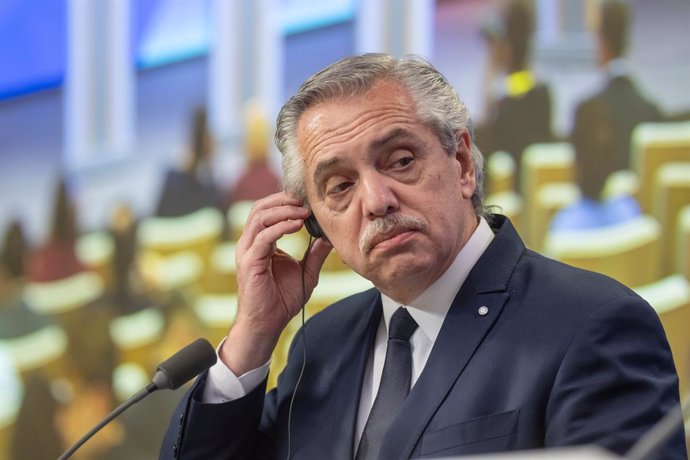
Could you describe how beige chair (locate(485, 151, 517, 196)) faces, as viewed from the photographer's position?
facing away from the viewer and to the left of the viewer

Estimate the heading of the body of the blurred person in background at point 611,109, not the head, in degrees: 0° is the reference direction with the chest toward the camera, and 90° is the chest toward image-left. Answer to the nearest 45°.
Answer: approximately 135°

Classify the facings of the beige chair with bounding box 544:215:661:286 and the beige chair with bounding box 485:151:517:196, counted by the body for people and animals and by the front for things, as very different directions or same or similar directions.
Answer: same or similar directions

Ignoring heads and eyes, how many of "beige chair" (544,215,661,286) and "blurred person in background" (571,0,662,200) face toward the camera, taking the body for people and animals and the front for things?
0

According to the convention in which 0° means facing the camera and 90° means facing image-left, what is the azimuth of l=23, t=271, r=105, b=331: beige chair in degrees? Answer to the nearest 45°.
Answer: approximately 135°

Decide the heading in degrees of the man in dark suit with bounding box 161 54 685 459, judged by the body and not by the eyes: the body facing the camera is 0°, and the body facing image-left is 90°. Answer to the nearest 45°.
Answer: approximately 45°
